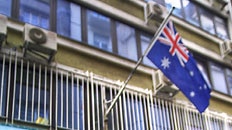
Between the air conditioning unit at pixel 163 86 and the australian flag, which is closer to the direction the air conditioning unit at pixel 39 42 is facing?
the australian flag

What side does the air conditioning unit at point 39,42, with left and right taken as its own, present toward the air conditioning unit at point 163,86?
left

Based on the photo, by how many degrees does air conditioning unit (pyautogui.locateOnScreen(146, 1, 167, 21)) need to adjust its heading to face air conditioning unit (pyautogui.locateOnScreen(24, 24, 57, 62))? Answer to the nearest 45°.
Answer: approximately 90° to its right

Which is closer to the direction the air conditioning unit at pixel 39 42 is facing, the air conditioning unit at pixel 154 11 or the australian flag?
the australian flag

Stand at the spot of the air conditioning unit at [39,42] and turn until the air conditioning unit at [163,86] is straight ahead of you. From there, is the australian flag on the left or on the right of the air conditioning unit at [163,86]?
right

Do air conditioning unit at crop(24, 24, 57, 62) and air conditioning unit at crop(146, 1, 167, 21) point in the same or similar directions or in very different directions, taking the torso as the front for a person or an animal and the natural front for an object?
same or similar directions

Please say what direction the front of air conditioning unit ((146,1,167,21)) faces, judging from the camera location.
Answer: facing the viewer and to the right of the viewer

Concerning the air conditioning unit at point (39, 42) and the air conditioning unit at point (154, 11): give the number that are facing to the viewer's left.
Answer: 0

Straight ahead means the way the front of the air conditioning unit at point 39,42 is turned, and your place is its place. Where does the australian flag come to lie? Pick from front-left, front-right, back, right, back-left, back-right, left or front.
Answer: front-left

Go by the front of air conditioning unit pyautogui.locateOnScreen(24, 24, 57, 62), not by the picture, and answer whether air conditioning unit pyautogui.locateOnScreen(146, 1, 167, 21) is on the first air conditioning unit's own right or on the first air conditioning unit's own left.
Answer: on the first air conditioning unit's own left

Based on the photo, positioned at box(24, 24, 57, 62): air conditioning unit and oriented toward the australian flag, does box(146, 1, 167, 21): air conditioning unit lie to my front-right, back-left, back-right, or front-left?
front-left

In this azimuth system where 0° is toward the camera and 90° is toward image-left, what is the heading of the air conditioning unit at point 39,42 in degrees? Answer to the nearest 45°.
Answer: approximately 315°
